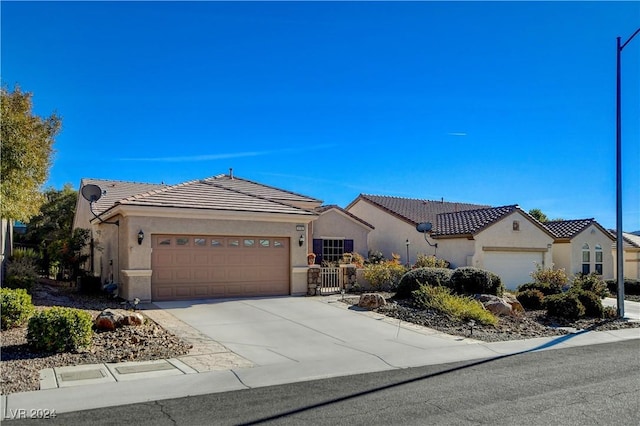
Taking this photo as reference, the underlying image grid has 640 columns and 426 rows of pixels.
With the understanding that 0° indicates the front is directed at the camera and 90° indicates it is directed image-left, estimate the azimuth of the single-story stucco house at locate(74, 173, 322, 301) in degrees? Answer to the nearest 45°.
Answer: approximately 0°

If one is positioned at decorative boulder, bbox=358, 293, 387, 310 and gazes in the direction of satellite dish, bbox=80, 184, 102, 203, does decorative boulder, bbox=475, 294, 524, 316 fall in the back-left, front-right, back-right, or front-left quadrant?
back-right

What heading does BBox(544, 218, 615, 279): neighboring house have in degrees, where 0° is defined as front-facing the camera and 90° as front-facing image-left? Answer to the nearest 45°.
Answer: approximately 315°

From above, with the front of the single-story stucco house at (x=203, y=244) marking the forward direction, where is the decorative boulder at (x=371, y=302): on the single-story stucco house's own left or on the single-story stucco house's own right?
on the single-story stucco house's own left

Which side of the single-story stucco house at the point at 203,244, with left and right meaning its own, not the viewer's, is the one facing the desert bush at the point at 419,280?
left

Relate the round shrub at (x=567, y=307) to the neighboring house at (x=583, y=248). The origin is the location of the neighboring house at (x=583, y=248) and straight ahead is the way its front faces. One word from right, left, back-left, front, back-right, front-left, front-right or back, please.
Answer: front-right

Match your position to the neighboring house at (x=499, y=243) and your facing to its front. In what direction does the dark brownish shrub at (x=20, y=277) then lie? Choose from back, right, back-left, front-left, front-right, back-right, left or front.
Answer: right

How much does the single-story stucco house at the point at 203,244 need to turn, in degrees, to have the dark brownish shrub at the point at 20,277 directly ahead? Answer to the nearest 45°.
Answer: approximately 90° to its right

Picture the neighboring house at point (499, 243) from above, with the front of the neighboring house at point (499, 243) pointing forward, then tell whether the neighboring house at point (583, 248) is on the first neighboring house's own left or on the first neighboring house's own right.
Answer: on the first neighboring house's own left
